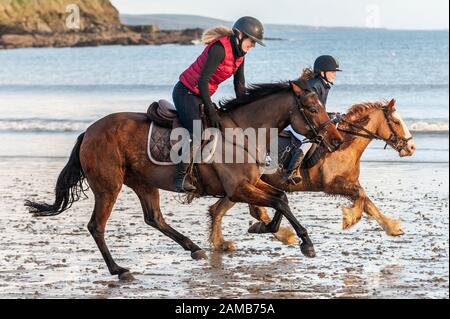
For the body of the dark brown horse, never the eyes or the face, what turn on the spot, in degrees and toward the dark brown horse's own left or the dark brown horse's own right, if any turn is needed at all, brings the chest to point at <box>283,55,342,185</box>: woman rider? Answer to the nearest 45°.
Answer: approximately 45° to the dark brown horse's own left

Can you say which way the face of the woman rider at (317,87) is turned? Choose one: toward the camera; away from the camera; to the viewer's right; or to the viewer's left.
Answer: to the viewer's right

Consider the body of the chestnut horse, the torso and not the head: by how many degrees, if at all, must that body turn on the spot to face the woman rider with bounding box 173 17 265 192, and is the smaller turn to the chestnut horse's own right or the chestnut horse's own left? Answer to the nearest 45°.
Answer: approximately 135° to the chestnut horse's own right

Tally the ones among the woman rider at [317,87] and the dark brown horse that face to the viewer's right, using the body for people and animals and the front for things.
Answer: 2

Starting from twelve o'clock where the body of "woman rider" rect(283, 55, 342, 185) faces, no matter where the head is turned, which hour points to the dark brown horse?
The dark brown horse is roughly at 4 o'clock from the woman rider.

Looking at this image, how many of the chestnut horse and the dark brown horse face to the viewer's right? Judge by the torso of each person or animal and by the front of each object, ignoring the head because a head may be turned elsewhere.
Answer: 2

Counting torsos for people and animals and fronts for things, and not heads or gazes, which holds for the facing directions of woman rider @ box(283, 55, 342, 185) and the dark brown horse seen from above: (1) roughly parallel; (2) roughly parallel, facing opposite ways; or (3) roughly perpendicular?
roughly parallel

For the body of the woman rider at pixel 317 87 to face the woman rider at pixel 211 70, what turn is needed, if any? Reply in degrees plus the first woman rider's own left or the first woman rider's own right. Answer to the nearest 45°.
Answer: approximately 135° to the first woman rider's own right

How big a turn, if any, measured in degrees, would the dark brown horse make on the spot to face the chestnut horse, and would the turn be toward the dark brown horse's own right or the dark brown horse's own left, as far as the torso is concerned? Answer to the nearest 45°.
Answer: approximately 45° to the dark brown horse's own left

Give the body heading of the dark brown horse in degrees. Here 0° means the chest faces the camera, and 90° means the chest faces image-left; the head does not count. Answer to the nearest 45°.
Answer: approximately 270°

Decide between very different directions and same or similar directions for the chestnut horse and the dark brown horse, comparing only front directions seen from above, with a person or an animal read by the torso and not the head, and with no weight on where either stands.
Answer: same or similar directions

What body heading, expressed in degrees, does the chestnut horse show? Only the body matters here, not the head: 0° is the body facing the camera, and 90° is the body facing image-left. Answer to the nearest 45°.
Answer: approximately 270°

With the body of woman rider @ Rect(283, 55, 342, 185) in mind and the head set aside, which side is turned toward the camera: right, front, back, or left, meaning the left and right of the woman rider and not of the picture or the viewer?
right
